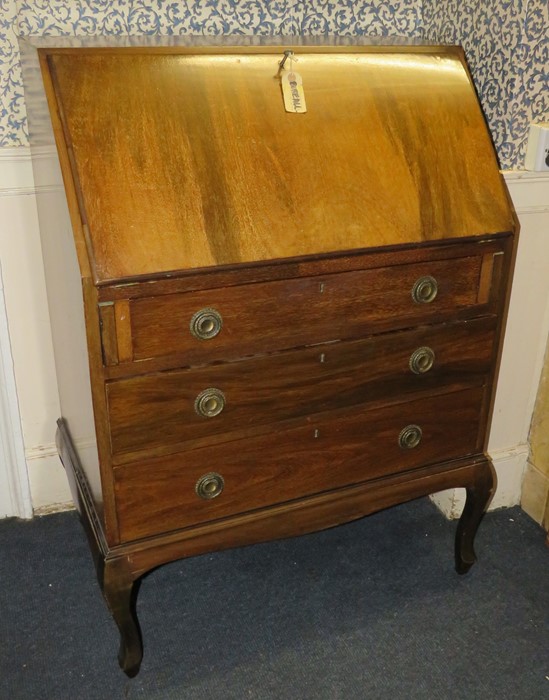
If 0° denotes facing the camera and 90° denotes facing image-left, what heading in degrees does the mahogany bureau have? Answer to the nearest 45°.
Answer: approximately 315°
